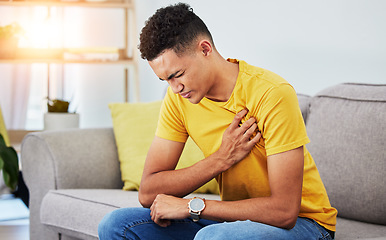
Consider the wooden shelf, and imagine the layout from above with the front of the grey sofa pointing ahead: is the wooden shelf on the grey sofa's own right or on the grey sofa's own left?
on the grey sofa's own right

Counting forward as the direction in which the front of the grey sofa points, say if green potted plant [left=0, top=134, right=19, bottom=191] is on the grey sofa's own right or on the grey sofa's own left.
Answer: on the grey sofa's own right

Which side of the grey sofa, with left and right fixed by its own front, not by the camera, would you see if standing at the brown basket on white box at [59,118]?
right

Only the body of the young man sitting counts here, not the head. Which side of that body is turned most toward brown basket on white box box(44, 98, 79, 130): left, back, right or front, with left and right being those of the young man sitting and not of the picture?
right

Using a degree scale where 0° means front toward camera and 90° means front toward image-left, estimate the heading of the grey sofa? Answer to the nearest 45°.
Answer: approximately 45°

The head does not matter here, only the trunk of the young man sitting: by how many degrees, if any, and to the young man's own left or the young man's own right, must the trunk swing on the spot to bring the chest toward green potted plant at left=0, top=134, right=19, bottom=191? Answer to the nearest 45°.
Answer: approximately 90° to the young man's own right
